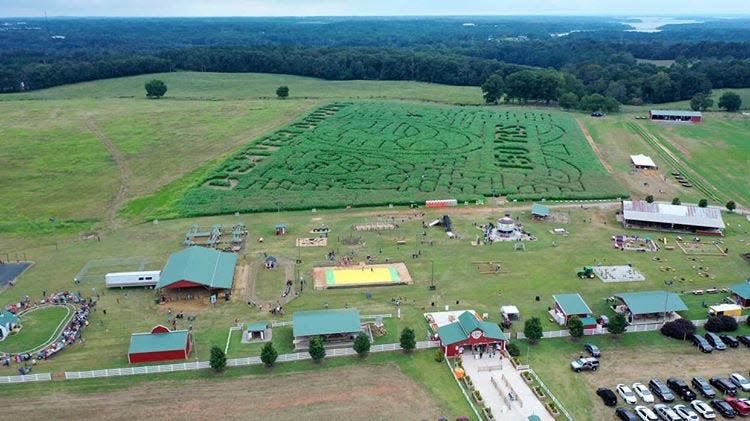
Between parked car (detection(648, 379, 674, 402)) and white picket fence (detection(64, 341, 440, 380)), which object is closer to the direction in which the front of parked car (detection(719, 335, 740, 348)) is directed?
the parked car

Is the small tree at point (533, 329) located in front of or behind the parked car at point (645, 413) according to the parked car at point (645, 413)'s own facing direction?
in front

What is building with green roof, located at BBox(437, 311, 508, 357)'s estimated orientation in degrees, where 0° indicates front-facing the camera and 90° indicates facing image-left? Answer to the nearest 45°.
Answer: approximately 0°

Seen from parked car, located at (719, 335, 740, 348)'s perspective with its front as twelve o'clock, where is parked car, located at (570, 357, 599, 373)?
parked car, located at (570, 357, 599, 373) is roughly at 3 o'clock from parked car, located at (719, 335, 740, 348).

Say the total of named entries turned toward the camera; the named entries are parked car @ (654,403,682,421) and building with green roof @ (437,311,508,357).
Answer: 1

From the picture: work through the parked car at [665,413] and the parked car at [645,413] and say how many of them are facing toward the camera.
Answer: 0

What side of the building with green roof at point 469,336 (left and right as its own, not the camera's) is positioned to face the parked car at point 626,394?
left

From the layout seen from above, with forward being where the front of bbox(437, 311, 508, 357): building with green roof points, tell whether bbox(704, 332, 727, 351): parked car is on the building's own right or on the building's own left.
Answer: on the building's own left

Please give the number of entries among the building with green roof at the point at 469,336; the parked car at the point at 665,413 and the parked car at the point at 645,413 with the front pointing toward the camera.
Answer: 1

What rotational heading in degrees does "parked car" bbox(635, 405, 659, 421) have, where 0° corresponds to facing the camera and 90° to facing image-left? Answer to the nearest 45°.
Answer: approximately 135°

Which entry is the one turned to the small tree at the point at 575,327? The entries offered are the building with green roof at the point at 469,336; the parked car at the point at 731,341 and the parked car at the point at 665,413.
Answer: the parked car at the point at 665,413
